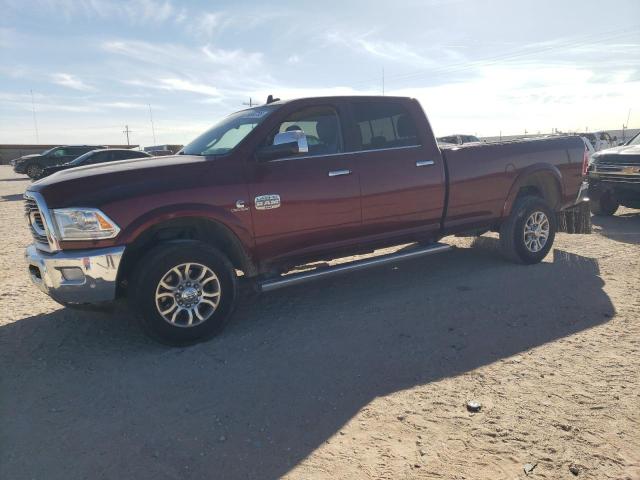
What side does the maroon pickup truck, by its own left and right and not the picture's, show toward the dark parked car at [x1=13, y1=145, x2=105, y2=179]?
right

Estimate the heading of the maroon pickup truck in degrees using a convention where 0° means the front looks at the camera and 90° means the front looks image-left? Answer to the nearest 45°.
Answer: approximately 45°
